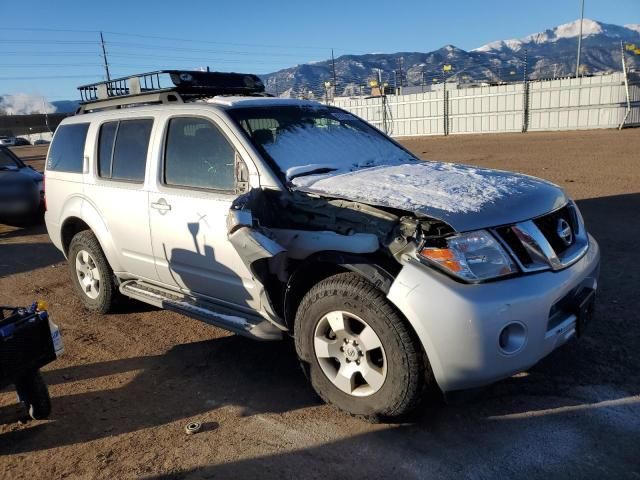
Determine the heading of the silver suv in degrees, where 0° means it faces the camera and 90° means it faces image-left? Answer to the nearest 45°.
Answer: approximately 315°

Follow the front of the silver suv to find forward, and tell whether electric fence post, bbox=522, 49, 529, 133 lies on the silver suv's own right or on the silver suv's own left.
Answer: on the silver suv's own left

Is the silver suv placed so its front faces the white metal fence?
no
